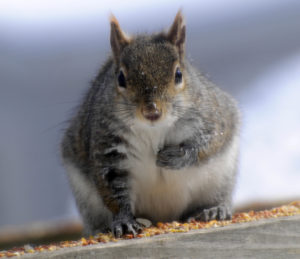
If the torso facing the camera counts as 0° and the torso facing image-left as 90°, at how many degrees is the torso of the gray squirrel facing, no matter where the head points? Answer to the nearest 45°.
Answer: approximately 0°
